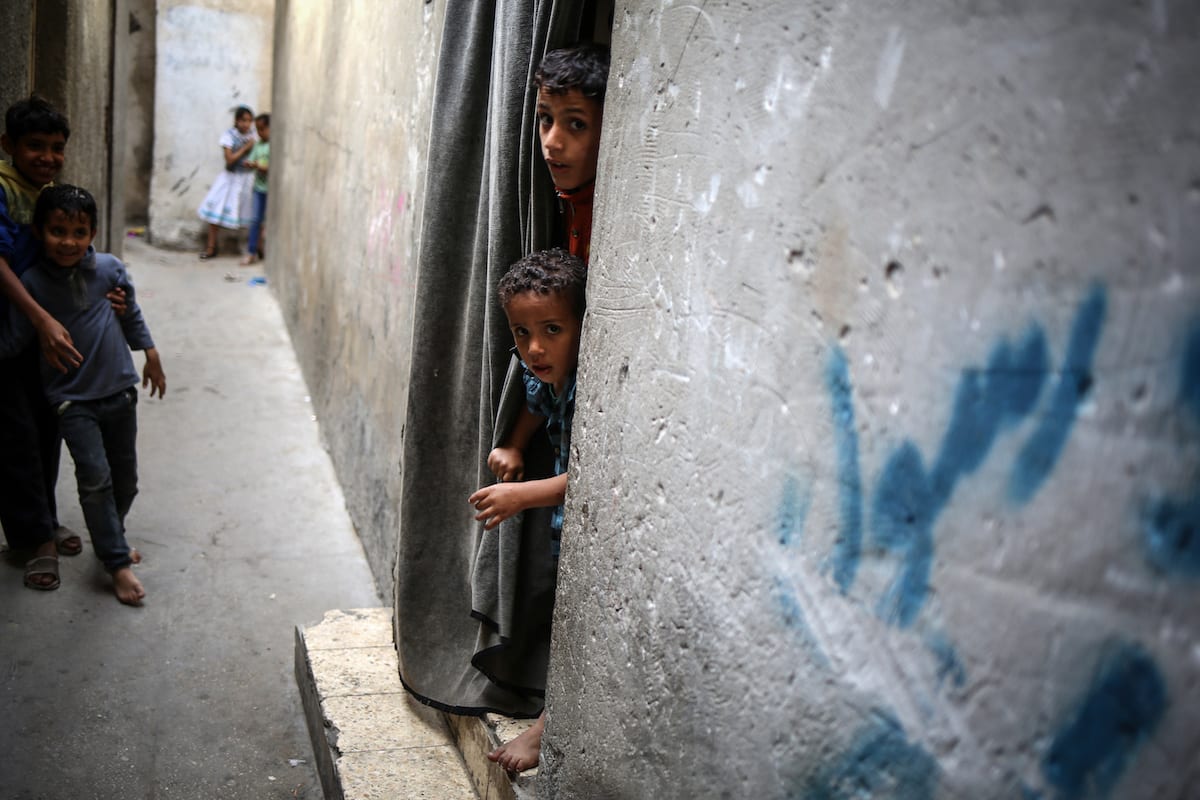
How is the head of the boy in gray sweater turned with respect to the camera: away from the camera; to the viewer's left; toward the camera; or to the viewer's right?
toward the camera

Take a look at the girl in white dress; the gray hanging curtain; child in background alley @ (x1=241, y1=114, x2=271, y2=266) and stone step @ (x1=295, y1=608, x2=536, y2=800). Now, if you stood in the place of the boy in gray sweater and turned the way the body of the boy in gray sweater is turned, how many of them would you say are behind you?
2

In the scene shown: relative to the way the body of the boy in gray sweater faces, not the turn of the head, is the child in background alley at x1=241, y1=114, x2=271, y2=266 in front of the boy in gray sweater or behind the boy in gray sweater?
behind

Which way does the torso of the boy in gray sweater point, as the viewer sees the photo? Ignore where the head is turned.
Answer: toward the camera

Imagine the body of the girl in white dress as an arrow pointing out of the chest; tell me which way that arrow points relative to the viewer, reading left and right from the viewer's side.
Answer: facing the viewer and to the right of the viewer

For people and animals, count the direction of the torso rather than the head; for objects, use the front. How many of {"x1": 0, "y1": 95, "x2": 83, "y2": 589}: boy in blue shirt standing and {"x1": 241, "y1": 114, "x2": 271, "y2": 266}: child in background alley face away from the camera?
0

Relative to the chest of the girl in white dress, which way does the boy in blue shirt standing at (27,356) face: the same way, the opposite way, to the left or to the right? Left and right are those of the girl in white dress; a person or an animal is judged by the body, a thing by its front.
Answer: the same way

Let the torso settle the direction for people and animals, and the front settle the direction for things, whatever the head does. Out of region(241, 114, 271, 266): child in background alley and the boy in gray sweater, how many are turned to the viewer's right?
0

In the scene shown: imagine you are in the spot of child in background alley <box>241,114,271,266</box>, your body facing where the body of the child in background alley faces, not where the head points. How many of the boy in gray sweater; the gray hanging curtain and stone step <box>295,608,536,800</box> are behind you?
0

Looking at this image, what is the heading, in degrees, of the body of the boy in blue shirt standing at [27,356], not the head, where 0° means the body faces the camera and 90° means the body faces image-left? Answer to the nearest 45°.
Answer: approximately 315°

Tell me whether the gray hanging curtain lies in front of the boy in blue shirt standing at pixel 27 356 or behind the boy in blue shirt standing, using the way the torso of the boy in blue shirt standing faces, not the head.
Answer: in front

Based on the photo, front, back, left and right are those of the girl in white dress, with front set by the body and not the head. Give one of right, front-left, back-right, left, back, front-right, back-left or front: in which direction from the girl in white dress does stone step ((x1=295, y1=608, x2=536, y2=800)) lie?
front-right

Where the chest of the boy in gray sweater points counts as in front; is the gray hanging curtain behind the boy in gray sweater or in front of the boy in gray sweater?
in front

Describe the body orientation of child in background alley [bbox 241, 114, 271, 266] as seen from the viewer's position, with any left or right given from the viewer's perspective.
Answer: facing the viewer and to the left of the viewer

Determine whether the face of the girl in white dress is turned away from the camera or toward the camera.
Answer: toward the camera

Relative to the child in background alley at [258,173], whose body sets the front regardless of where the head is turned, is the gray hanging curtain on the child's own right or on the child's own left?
on the child's own left
